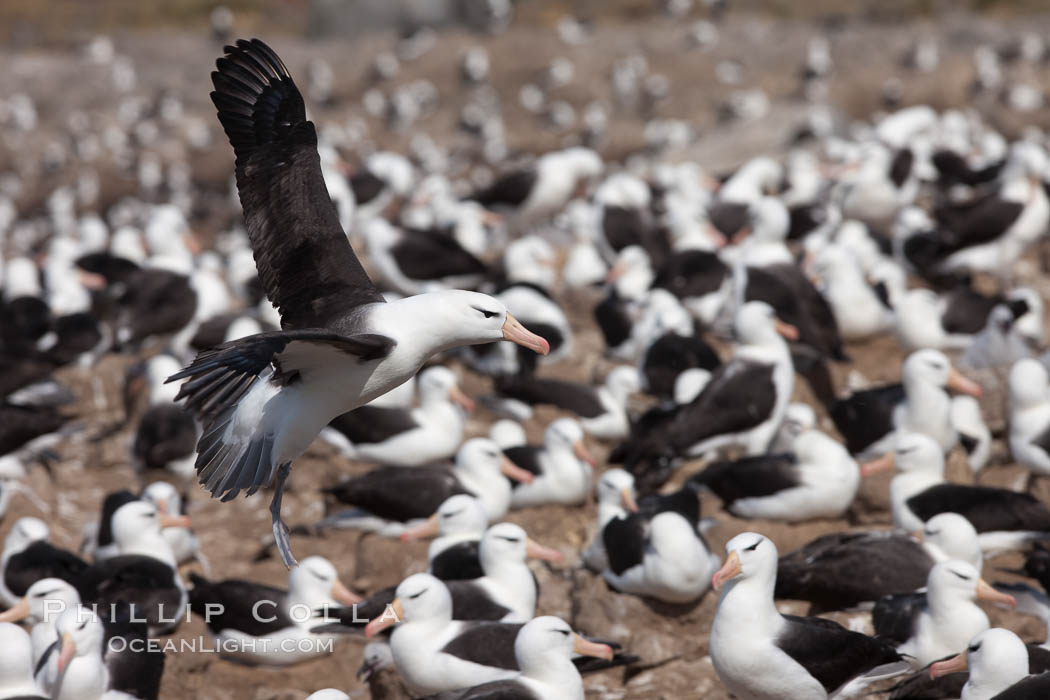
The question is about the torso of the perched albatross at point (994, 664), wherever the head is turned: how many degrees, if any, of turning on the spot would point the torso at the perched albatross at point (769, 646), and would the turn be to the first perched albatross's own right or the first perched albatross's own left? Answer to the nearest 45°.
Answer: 0° — it already faces it

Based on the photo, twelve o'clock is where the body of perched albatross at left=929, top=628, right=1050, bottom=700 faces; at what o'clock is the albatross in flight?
The albatross in flight is roughly at 12 o'clock from the perched albatross.

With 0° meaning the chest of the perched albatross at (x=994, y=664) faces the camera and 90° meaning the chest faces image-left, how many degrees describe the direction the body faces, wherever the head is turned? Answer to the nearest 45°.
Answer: approximately 90°

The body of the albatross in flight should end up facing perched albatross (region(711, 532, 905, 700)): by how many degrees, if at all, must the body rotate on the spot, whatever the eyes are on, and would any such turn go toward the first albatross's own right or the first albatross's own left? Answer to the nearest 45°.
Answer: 0° — it already faces it

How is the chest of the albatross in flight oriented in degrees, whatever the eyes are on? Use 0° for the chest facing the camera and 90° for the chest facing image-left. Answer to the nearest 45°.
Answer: approximately 270°

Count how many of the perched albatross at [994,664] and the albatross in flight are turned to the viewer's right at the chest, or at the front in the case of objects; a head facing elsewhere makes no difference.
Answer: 1
